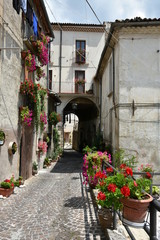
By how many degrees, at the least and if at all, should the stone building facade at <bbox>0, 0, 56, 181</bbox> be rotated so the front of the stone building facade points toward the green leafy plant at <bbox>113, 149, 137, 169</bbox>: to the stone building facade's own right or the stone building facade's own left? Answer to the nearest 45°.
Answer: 0° — it already faces it

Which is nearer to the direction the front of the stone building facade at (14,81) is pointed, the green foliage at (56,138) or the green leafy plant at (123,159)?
the green leafy plant

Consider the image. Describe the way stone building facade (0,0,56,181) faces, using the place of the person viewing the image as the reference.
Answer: facing to the right of the viewer

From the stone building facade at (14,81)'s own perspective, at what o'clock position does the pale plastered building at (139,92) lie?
the pale plastered building at (139,92) is roughly at 12 o'clock from the stone building facade at (14,81).

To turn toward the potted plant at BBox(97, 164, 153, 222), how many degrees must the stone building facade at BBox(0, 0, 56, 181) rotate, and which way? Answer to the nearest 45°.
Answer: approximately 90° to its right

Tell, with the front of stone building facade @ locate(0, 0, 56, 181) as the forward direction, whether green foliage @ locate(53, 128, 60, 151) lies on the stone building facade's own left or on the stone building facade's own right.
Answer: on the stone building facade's own left
